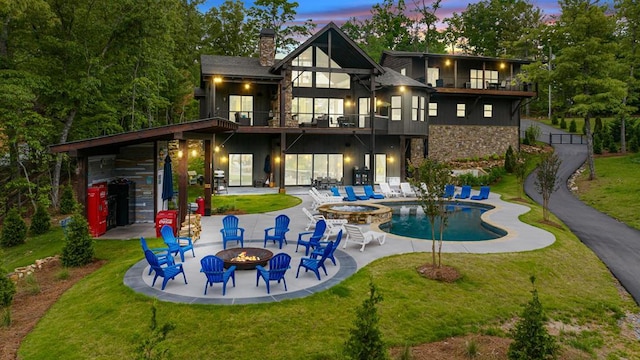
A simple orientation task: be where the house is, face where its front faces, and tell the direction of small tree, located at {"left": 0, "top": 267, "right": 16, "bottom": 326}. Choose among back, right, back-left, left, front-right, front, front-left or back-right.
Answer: front

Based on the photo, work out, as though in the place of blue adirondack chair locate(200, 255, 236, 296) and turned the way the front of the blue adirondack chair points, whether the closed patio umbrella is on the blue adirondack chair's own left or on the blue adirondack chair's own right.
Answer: on the blue adirondack chair's own left

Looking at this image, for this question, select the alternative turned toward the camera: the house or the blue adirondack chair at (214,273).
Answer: the house

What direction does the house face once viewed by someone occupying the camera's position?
facing the viewer

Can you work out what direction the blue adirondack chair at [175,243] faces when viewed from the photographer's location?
facing the viewer and to the right of the viewer

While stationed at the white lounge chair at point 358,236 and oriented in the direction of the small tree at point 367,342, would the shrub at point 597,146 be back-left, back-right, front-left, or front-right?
back-left

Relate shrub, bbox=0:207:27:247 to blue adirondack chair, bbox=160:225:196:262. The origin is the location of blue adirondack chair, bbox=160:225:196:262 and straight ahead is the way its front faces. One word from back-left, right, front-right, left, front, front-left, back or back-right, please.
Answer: back

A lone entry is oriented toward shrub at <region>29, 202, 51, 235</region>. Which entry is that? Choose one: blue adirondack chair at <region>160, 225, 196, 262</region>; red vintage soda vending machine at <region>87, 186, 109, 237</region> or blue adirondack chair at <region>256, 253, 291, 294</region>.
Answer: blue adirondack chair at <region>256, 253, 291, 294</region>

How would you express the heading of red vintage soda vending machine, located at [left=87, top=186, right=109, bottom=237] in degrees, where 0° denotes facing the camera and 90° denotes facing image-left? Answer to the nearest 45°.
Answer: approximately 315°

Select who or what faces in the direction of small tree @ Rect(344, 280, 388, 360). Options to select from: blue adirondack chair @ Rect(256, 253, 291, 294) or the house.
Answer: the house

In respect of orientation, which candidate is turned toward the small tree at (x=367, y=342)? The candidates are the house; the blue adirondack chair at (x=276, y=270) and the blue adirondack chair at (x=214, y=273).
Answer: the house

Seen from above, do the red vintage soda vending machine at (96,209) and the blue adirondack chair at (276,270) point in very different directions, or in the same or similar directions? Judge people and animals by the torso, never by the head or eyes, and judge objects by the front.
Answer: very different directions

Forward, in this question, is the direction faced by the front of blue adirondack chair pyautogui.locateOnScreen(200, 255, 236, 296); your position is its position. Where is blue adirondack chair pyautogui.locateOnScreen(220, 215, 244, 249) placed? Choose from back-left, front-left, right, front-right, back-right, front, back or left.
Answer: front-left

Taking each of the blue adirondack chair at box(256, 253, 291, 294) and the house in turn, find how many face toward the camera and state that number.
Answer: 1

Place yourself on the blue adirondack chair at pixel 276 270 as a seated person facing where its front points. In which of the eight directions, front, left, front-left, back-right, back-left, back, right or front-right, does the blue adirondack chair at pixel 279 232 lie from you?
front-right

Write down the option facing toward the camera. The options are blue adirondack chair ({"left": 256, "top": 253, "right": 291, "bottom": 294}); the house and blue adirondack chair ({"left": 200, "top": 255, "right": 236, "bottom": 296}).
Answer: the house

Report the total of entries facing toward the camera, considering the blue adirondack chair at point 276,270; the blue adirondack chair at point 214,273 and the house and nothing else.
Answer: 1

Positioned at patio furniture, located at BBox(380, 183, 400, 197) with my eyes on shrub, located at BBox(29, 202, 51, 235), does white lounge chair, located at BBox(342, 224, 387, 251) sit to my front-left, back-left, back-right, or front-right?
front-left

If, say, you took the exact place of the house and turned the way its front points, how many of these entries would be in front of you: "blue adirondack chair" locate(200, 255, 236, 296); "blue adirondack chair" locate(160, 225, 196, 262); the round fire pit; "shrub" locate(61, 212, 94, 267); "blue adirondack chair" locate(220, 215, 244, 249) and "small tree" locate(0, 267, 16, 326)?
6

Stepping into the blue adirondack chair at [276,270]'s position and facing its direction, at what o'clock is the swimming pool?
The swimming pool is roughly at 3 o'clock from the blue adirondack chair.
